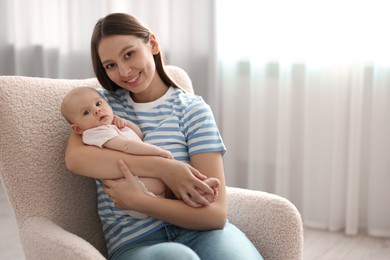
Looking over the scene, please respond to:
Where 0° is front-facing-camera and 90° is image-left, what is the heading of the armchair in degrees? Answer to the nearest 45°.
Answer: approximately 315°
